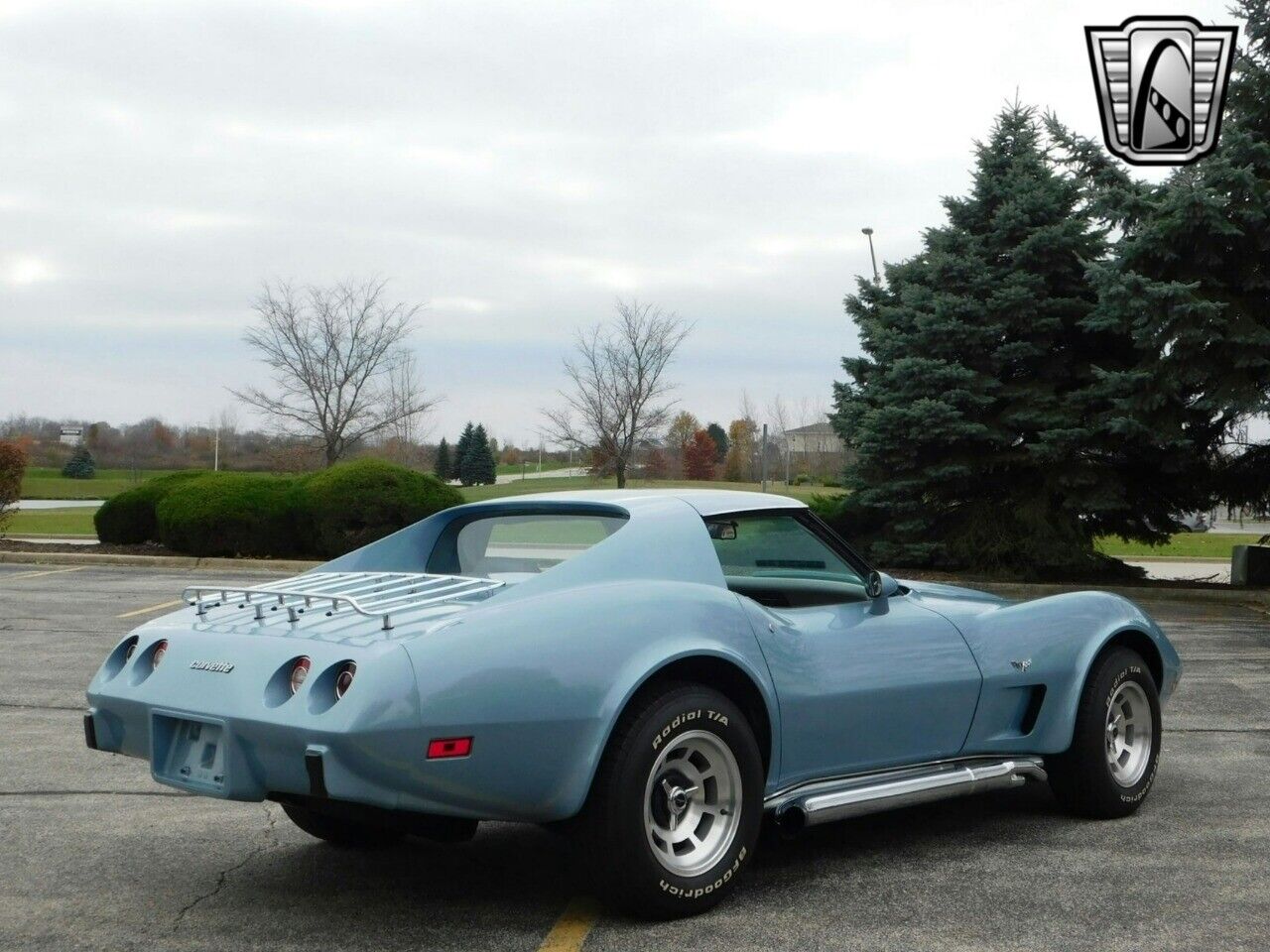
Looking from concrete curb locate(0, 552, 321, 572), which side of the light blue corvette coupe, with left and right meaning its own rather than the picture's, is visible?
left

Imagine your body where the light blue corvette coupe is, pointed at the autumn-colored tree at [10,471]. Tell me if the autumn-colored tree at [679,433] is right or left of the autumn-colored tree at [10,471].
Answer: right

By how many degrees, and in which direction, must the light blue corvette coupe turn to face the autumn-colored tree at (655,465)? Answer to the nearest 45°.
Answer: approximately 45° to its left

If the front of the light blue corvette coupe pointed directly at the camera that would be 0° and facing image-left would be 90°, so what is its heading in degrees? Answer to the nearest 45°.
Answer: approximately 225°

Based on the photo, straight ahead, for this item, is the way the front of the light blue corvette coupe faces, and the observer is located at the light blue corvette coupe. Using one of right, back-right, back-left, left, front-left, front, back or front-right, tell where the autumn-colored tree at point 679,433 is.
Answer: front-left

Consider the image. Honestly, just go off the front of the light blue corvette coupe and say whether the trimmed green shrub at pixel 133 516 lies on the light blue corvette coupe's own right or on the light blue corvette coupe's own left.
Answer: on the light blue corvette coupe's own left

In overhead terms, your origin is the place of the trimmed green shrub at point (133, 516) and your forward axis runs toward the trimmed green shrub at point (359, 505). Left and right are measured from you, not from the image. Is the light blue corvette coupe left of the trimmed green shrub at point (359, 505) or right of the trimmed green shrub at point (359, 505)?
right

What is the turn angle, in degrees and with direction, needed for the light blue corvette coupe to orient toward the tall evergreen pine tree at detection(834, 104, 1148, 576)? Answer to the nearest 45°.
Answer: approximately 45° to its left

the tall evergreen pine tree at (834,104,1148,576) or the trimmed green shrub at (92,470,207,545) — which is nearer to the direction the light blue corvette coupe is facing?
the tall evergreen pine tree

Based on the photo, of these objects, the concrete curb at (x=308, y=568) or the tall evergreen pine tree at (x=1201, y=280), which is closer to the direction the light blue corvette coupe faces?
the tall evergreen pine tree

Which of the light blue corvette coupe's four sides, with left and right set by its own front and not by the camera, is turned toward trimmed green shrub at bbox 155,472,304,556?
left

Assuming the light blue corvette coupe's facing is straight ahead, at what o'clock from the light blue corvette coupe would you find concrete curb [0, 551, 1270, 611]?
The concrete curb is roughly at 10 o'clock from the light blue corvette coupe.
